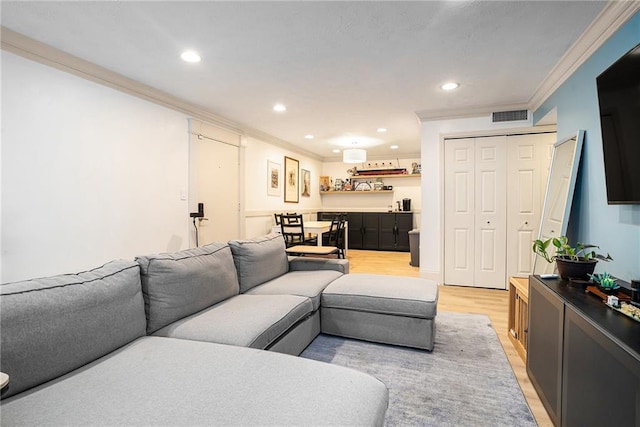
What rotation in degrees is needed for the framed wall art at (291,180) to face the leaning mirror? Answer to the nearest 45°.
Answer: approximately 45° to its right

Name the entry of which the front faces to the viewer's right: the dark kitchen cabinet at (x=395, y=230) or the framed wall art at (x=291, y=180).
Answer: the framed wall art

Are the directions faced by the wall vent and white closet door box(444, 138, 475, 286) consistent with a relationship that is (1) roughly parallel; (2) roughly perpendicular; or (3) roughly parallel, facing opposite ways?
roughly parallel

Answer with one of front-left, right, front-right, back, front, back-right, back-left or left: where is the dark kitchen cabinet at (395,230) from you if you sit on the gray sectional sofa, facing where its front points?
left

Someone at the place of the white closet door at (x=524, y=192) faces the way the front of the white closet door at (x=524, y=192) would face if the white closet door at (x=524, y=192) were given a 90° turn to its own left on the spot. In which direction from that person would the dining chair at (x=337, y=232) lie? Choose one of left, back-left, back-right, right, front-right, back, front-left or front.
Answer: back

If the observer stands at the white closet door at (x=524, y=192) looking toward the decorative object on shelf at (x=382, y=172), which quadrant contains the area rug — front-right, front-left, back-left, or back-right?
back-left

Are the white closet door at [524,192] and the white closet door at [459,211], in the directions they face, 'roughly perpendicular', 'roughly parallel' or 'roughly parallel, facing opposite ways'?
roughly parallel

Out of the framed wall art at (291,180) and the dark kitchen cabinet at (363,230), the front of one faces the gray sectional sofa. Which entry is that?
the dark kitchen cabinet

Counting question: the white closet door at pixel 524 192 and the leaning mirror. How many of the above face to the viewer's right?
0

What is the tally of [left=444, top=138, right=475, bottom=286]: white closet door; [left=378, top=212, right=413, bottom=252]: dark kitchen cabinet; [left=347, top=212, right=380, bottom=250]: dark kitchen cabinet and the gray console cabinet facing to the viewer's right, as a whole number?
0

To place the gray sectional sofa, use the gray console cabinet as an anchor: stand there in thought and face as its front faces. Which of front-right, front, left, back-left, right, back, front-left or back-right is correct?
front

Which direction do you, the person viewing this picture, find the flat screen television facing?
facing the viewer and to the left of the viewer

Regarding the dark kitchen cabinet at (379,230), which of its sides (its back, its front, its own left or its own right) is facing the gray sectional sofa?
front

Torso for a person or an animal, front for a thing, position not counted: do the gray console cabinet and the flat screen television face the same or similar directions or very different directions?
same or similar directions

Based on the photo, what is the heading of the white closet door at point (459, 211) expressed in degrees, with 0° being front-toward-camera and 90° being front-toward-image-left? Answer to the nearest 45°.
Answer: approximately 0°

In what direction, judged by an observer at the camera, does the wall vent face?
facing the viewer

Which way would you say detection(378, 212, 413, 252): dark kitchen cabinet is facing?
toward the camera

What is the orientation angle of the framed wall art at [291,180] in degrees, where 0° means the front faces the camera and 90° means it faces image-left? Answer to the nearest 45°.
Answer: approximately 270°
